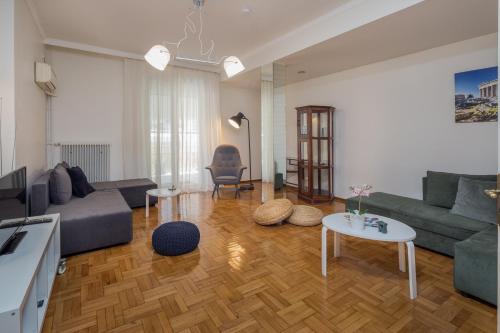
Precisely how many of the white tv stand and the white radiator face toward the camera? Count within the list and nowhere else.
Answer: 1

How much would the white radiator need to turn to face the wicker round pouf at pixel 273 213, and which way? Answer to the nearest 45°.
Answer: approximately 45° to its left

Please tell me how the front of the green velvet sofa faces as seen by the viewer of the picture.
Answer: facing the viewer and to the left of the viewer

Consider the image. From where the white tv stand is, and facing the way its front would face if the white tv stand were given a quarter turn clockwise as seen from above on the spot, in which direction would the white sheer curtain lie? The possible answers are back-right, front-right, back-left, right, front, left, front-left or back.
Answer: back-left

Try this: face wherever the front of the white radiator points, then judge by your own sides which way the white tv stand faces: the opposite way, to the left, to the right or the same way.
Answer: to the left

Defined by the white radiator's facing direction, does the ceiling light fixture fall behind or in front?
in front

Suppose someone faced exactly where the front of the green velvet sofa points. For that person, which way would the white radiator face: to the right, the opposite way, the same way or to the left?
to the left

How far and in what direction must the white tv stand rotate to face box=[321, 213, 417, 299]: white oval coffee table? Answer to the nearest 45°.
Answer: approximately 45° to its right

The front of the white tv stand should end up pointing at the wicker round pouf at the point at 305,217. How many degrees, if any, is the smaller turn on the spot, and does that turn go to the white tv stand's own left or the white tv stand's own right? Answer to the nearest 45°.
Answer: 0° — it already faces it

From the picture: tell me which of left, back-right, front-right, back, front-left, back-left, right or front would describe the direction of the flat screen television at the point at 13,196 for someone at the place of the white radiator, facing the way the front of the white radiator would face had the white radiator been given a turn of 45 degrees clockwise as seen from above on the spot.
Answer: front-left

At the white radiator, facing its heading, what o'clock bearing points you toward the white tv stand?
The white tv stand is roughly at 12 o'clock from the white radiator.

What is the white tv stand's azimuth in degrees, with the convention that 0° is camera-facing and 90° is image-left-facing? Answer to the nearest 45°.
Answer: approximately 270°

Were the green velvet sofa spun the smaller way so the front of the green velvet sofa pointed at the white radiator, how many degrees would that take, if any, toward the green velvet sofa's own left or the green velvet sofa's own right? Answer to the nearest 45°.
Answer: approximately 45° to the green velvet sofa's own right

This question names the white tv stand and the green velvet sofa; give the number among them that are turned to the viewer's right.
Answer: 1

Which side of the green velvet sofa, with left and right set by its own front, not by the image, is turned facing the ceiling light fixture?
front

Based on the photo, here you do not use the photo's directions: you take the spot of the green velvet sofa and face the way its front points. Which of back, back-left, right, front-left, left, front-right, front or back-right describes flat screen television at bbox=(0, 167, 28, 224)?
front

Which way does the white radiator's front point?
toward the camera

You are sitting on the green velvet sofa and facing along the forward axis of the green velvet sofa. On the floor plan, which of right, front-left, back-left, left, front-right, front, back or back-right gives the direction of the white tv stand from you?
front

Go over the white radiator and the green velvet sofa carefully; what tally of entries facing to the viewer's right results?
0
